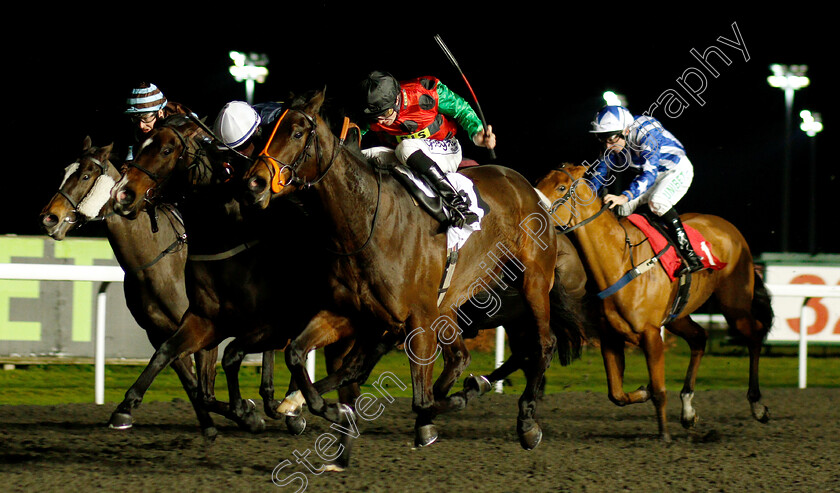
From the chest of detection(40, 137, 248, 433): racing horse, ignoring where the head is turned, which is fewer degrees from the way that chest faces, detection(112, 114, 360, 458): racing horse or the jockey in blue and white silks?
the racing horse

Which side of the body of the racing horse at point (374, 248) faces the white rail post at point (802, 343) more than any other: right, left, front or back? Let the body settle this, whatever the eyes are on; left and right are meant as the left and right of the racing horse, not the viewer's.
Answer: back

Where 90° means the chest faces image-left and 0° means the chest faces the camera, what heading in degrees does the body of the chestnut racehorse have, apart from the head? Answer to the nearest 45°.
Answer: approximately 45°

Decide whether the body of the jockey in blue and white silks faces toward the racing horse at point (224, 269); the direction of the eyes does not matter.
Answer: yes

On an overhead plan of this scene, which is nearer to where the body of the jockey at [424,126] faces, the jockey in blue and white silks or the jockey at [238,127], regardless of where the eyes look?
the jockey

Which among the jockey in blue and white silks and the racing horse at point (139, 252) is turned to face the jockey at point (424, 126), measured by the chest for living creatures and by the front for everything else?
the jockey in blue and white silks

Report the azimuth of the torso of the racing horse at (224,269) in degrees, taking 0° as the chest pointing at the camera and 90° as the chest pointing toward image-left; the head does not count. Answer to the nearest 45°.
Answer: approximately 45°

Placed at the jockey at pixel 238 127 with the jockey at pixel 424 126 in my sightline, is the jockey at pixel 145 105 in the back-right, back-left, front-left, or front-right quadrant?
back-left

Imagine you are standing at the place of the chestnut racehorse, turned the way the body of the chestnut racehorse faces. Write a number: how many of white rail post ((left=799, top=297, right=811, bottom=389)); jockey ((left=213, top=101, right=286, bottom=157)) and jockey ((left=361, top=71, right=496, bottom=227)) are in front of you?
2

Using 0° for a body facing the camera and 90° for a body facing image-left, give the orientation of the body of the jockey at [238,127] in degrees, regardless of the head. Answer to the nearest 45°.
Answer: approximately 45°
